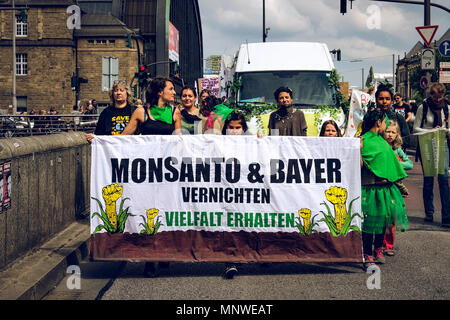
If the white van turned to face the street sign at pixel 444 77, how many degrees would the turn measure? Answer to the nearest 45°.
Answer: approximately 135° to its left

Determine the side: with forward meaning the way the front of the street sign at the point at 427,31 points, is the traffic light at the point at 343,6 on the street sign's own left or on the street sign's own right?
on the street sign's own right

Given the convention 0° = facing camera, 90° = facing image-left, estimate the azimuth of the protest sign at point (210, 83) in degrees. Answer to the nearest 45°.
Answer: approximately 0°
